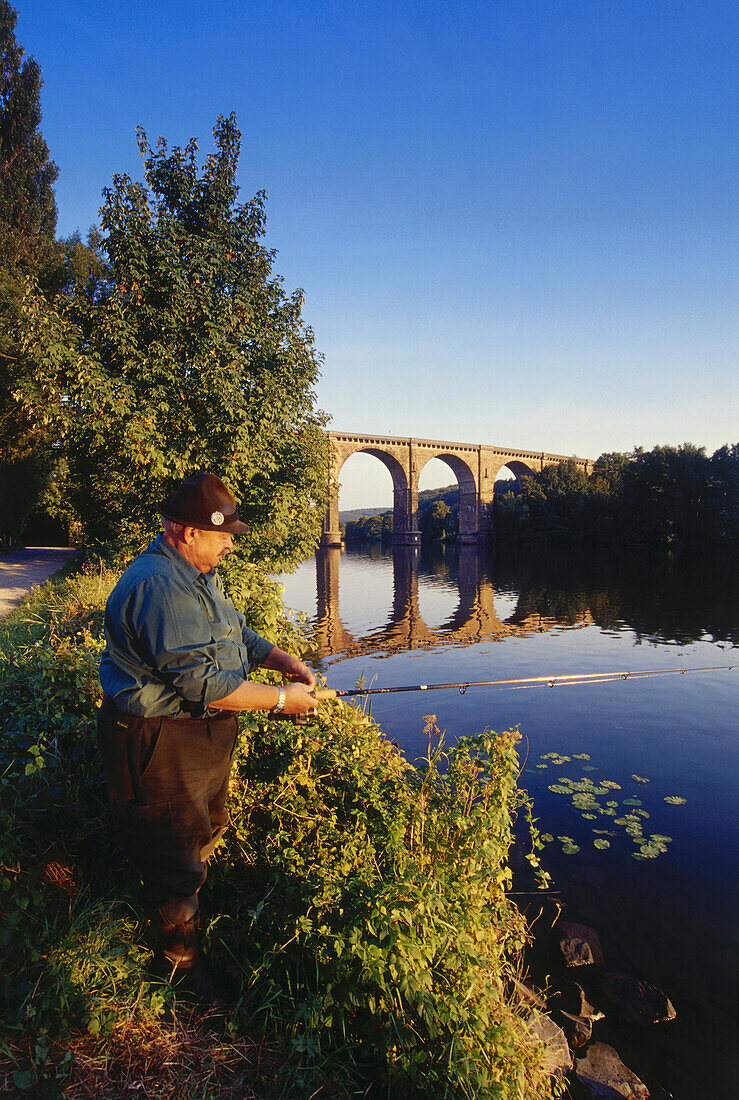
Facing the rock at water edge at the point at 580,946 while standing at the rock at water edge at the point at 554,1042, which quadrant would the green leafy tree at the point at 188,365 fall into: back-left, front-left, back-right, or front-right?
front-left

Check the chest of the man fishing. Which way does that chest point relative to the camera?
to the viewer's right

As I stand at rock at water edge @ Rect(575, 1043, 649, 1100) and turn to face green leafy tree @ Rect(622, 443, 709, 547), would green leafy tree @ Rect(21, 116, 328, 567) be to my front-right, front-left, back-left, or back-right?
front-left

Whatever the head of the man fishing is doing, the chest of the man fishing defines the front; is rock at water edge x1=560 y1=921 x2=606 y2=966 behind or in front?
in front

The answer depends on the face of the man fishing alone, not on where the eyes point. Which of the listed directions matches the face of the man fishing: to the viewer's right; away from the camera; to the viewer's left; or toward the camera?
to the viewer's right

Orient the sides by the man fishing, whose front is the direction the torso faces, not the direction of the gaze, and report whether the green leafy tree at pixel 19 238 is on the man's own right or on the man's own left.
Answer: on the man's own left

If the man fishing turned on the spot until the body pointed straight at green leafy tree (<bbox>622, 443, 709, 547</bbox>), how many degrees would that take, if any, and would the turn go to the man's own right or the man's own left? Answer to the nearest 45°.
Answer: approximately 45° to the man's own left

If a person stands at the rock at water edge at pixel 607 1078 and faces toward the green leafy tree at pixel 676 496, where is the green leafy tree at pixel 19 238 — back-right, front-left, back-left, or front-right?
front-left

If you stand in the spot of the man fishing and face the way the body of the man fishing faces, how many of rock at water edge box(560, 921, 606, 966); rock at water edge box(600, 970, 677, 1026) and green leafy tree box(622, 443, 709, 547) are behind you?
0

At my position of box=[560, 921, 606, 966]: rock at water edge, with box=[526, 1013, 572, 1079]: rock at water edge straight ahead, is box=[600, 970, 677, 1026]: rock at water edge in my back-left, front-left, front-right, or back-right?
front-left

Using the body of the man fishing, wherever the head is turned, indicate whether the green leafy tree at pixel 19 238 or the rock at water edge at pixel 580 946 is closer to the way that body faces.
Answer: the rock at water edge

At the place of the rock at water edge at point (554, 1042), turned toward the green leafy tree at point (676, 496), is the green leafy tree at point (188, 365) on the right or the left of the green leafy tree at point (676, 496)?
left
